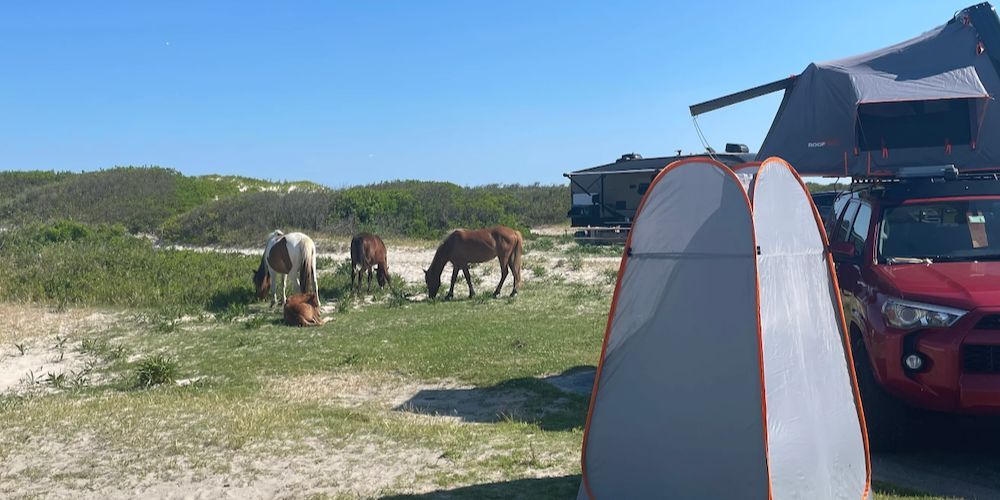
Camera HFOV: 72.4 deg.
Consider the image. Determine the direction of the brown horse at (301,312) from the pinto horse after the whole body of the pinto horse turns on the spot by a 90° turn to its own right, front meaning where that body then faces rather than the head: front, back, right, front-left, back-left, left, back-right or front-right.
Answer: back-right

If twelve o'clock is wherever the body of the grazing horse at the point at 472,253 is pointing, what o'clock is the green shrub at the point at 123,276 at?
The green shrub is roughly at 12 o'clock from the grazing horse.

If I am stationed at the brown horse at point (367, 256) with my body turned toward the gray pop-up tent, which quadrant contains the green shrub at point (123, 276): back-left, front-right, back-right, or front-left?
back-right

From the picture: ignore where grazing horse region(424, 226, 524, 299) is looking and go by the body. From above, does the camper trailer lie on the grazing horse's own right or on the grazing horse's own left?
on the grazing horse's own right

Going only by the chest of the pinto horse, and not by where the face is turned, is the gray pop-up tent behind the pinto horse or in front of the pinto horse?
behind

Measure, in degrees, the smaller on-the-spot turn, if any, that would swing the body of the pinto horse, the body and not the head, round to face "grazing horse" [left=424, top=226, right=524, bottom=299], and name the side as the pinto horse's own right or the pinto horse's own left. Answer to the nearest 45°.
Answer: approximately 135° to the pinto horse's own right

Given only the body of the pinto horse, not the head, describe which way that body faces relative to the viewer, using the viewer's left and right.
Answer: facing away from the viewer and to the left of the viewer

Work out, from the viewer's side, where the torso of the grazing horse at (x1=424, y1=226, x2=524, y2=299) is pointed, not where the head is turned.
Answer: to the viewer's left

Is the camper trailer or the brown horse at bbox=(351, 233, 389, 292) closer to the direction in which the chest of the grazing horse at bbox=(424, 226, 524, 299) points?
the brown horse

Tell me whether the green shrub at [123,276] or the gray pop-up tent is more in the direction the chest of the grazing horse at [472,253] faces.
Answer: the green shrub

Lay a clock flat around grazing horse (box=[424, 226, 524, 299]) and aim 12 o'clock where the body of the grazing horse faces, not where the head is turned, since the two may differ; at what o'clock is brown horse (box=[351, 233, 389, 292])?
The brown horse is roughly at 12 o'clock from the grazing horse.

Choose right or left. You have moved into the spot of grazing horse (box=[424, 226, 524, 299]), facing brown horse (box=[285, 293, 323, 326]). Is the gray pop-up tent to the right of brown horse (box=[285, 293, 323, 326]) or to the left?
left
